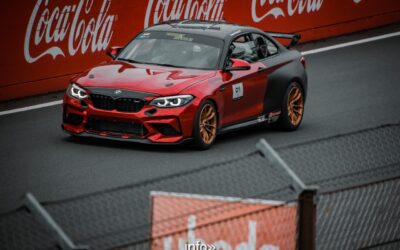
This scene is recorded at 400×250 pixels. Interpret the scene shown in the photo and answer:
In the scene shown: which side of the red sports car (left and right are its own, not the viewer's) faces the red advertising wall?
right

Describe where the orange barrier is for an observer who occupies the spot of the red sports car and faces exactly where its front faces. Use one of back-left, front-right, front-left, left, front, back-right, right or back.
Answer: front-left

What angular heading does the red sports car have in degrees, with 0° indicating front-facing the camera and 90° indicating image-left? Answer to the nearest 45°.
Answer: approximately 45°

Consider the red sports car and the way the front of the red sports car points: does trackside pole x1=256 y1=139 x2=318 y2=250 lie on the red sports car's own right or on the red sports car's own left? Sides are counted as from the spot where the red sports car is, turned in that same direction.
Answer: on the red sports car's own left

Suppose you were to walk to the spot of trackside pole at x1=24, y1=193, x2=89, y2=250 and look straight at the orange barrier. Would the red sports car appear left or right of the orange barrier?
left

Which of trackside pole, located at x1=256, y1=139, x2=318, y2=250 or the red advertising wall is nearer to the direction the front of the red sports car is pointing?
the trackside pole

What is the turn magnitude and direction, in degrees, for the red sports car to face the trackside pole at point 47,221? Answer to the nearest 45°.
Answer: approximately 45° to its left

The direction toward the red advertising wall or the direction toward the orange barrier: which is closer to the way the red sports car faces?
the orange barrier
